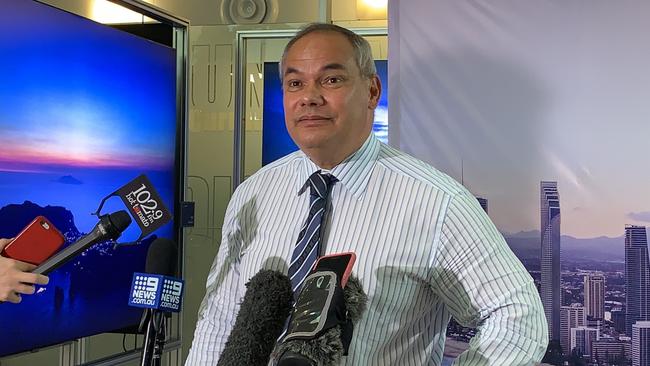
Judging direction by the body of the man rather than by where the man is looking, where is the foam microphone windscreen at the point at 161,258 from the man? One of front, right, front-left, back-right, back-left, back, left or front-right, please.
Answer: right

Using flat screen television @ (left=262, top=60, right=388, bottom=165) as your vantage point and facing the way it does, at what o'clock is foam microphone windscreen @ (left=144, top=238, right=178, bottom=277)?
The foam microphone windscreen is roughly at 12 o'clock from the flat screen television.

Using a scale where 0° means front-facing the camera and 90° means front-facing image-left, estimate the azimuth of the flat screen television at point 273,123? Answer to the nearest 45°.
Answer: approximately 0°

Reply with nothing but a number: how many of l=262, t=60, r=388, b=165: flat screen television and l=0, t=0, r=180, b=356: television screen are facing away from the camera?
0

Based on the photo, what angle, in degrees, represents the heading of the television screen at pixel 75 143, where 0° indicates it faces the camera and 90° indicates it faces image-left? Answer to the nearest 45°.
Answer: approximately 315°

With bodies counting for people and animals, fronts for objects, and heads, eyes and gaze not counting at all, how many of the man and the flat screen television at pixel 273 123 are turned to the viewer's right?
0

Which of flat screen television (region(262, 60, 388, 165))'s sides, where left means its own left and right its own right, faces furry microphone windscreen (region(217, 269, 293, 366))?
front

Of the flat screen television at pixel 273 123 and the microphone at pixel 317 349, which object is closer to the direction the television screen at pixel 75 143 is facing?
the microphone

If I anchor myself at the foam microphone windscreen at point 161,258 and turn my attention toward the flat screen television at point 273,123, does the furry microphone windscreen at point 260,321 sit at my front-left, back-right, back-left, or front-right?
back-right
